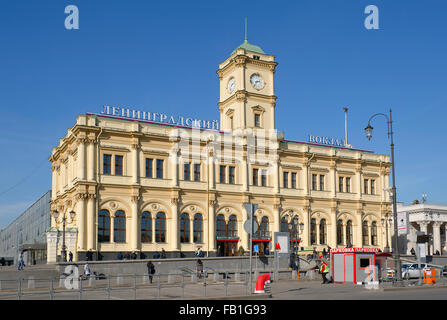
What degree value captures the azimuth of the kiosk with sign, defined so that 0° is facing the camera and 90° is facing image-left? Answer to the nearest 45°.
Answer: approximately 315°

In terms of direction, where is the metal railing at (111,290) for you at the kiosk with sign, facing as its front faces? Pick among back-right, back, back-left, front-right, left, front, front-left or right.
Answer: right
